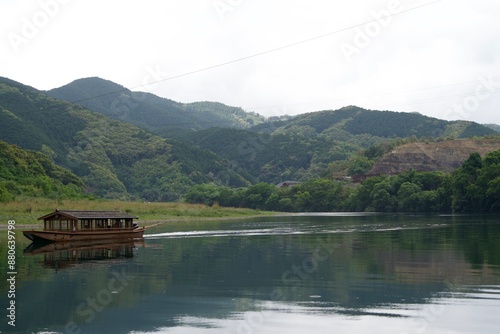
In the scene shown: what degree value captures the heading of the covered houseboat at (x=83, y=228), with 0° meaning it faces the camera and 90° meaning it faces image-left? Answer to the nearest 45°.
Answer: approximately 45°
